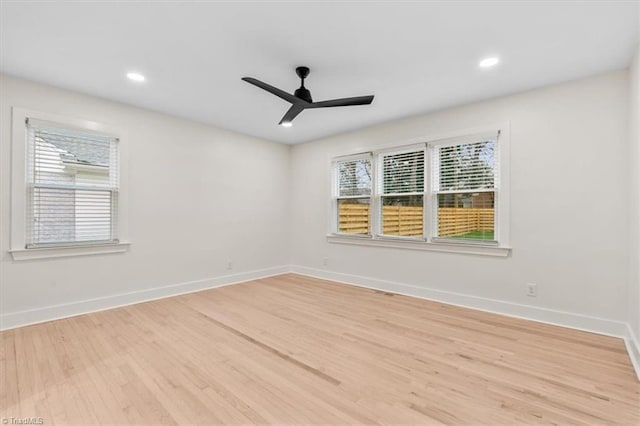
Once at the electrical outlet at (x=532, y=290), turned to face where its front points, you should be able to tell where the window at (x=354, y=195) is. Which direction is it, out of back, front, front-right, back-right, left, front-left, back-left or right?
right

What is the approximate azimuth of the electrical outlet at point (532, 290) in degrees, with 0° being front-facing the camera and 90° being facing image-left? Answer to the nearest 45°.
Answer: approximately 0°

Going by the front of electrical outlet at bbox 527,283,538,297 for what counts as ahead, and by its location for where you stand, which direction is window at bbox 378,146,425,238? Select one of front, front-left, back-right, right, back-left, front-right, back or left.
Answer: right
